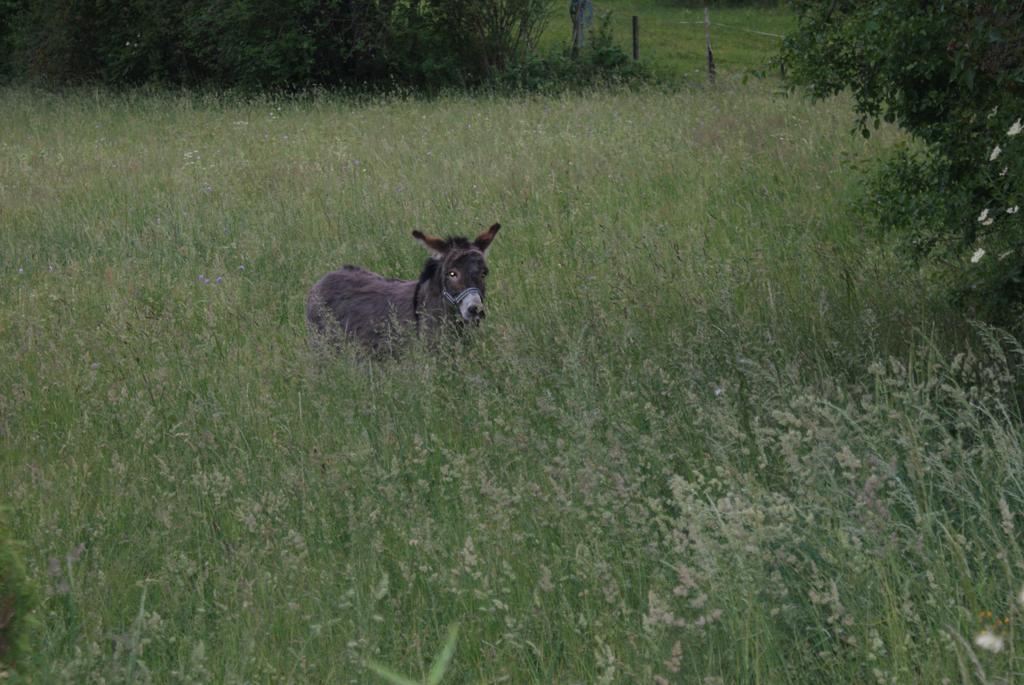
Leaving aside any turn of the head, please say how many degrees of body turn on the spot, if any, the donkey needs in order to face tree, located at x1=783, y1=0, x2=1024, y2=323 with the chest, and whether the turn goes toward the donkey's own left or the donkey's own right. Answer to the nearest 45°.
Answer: approximately 45° to the donkey's own left

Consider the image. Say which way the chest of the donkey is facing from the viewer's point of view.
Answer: to the viewer's right

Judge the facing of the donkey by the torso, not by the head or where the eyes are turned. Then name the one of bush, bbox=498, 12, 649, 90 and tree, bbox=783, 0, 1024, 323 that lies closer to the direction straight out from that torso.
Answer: the tree

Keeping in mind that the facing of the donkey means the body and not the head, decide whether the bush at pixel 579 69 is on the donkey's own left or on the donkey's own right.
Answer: on the donkey's own left
